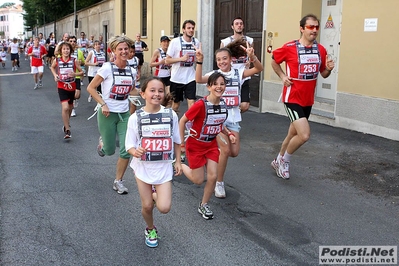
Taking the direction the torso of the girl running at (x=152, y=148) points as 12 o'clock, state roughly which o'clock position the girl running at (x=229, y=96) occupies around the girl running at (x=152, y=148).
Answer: the girl running at (x=229, y=96) is roughly at 7 o'clock from the girl running at (x=152, y=148).

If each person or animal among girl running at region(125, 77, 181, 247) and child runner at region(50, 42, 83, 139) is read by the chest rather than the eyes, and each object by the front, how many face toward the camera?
2

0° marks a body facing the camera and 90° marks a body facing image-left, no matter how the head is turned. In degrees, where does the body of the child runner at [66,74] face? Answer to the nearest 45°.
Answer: approximately 0°

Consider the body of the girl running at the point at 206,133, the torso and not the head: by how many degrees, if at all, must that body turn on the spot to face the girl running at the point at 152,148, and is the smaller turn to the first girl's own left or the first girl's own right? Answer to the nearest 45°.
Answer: approximately 90° to the first girl's own right

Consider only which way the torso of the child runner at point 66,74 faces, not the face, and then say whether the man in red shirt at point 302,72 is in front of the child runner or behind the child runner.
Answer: in front

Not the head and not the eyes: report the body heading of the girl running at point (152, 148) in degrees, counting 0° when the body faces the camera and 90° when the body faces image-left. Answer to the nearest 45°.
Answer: approximately 0°

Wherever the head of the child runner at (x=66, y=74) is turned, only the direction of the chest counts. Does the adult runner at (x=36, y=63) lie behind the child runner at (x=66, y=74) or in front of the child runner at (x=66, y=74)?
behind
